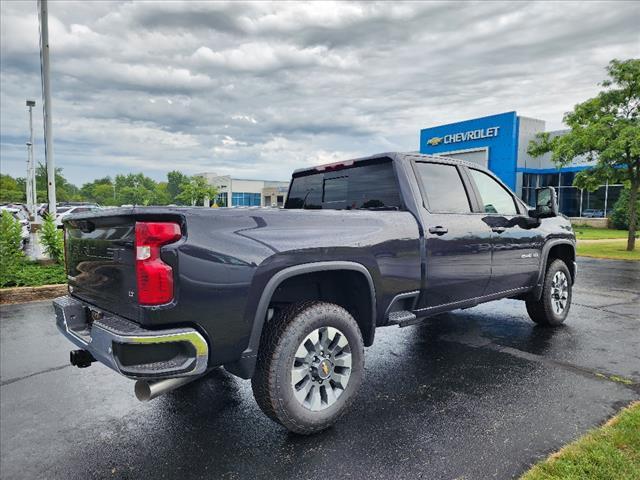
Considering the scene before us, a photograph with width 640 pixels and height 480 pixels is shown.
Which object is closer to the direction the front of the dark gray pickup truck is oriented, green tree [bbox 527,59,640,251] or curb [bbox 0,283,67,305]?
the green tree

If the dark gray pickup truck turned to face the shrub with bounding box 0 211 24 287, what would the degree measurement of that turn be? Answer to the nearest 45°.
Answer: approximately 90° to its left

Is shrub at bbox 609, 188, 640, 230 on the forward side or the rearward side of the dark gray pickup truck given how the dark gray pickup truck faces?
on the forward side

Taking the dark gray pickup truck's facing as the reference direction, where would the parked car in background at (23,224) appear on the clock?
The parked car in background is roughly at 9 o'clock from the dark gray pickup truck.

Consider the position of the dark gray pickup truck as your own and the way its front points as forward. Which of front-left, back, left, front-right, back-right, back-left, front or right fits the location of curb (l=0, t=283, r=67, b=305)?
left

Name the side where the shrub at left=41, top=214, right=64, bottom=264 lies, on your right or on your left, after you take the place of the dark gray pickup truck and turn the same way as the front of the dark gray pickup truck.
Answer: on your left

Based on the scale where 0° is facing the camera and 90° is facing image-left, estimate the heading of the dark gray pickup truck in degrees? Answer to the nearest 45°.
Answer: approximately 225°

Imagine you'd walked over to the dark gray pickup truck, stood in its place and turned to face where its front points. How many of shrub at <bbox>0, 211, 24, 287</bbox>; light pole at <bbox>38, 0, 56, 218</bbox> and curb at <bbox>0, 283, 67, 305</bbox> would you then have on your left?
3

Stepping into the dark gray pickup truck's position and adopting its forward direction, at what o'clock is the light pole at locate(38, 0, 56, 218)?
The light pole is roughly at 9 o'clock from the dark gray pickup truck.

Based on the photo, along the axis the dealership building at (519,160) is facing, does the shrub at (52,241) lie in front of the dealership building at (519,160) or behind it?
in front

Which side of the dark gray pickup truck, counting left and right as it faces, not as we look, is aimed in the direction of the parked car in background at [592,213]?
front

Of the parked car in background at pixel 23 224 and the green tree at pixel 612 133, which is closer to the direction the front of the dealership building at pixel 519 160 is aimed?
the parked car in background
